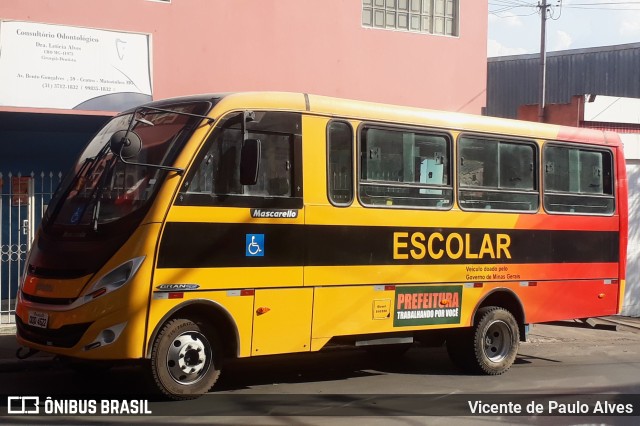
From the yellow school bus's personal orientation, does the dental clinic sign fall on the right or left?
on its right

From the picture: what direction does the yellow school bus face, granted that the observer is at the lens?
facing the viewer and to the left of the viewer

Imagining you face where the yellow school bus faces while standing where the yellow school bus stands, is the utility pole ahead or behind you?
behind

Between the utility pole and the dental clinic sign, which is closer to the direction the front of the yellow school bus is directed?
the dental clinic sign

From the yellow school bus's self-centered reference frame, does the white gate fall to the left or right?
on its right

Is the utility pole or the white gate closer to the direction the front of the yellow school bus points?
the white gate
